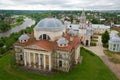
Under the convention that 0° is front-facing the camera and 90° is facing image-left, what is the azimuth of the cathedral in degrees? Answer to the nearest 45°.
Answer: approximately 45°
